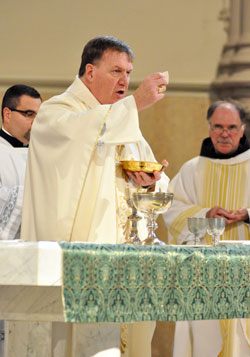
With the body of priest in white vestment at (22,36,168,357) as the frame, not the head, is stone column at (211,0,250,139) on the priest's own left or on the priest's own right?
on the priest's own left

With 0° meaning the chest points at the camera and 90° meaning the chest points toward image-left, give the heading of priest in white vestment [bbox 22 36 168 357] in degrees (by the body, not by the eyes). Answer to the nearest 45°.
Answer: approximately 315°

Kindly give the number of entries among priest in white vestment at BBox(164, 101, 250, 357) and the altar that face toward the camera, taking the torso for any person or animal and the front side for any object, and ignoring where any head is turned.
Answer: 2

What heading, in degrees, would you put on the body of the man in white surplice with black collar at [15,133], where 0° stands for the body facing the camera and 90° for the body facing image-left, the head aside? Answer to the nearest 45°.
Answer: approximately 315°

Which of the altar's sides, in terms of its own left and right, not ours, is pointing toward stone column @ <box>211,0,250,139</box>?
back

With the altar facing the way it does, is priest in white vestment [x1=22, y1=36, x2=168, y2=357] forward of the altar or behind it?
behind

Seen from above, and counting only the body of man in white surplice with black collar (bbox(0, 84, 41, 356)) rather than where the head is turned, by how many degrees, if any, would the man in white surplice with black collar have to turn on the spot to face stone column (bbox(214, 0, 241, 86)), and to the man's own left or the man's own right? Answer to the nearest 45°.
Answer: approximately 90° to the man's own left

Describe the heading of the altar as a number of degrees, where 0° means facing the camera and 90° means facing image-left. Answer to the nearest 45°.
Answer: approximately 0°

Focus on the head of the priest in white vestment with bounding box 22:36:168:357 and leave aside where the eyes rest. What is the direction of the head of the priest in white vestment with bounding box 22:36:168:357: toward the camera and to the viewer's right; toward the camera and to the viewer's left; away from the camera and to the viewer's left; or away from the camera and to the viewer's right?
toward the camera and to the viewer's right

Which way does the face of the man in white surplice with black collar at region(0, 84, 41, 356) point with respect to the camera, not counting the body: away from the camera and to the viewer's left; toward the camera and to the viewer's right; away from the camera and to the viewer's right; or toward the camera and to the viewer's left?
toward the camera and to the viewer's right
